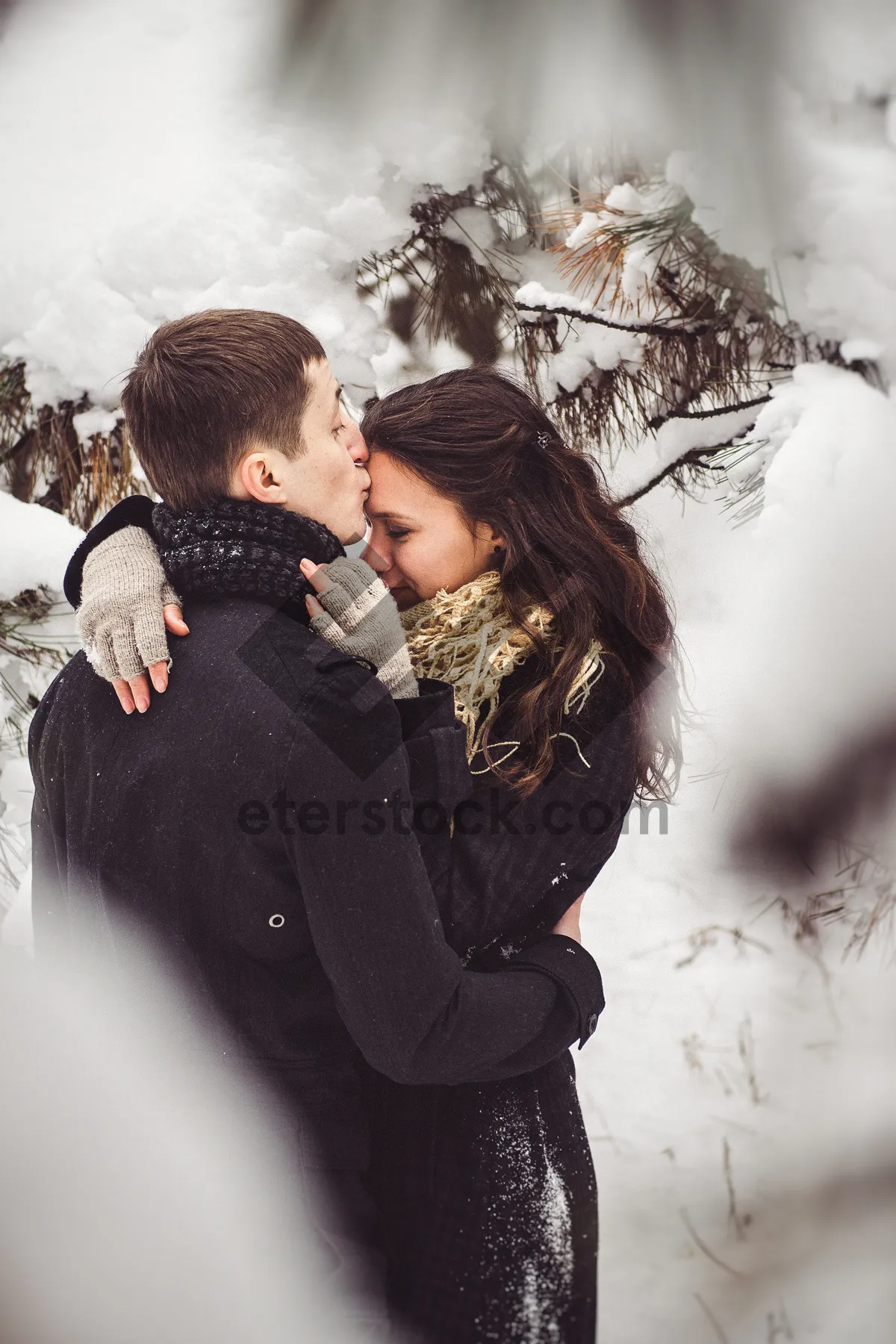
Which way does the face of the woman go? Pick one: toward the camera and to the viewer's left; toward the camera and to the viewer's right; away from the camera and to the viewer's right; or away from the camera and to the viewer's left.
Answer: toward the camera and to the viewer's left

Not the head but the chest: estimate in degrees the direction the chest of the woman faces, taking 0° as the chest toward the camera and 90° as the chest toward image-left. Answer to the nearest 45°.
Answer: approximately 90°

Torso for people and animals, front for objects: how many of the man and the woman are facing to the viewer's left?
1

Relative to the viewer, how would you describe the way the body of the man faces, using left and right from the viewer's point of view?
facing away from the viewer and to the right of the viewer
